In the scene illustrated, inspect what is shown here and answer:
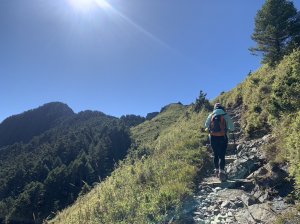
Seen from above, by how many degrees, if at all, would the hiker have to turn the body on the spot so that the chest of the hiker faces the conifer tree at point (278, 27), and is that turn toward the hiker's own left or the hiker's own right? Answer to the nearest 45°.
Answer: approximately 45° to the hiker's own right

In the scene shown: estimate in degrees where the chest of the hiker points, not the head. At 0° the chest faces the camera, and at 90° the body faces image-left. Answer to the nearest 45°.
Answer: approximately 180°

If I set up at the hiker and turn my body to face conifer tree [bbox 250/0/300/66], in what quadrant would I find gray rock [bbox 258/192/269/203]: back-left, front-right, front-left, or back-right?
back-right
